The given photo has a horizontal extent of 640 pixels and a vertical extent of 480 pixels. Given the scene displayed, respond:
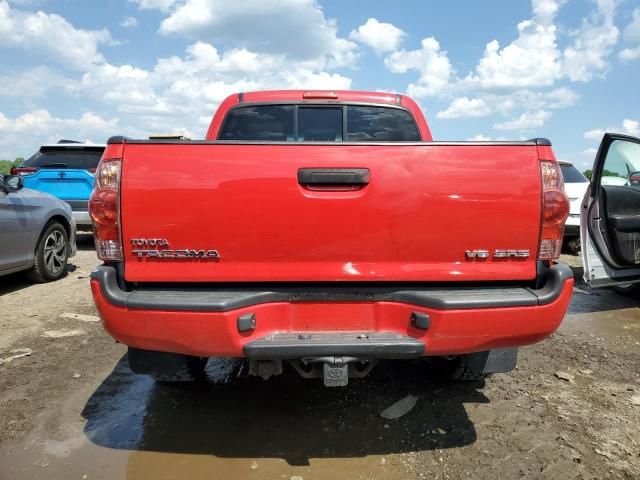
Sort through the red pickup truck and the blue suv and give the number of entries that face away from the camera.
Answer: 2

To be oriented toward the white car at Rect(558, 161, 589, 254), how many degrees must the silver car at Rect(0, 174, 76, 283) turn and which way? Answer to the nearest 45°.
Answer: approximately 45° to its right

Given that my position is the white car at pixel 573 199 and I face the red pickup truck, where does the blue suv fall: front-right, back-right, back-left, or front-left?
front-right

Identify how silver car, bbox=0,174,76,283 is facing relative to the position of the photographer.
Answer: facing away from the viewer and to the right of the viewer

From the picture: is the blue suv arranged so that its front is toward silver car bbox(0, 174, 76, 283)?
no

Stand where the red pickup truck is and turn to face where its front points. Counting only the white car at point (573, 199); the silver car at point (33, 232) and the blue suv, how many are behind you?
0

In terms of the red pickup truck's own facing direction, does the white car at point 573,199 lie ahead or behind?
ahead

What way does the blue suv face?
away from the camera

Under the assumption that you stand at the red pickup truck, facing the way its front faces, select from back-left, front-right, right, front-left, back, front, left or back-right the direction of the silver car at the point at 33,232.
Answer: front-left

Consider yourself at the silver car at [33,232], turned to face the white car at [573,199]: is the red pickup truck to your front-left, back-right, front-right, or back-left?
front-right

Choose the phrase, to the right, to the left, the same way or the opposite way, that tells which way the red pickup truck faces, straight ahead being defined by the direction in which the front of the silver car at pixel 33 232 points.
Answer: the same way

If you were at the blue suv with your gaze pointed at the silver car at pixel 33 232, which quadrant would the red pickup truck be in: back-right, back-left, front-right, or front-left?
front-left

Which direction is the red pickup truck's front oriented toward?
away from the camera

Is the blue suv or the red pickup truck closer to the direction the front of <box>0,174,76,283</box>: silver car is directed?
the blue suv
